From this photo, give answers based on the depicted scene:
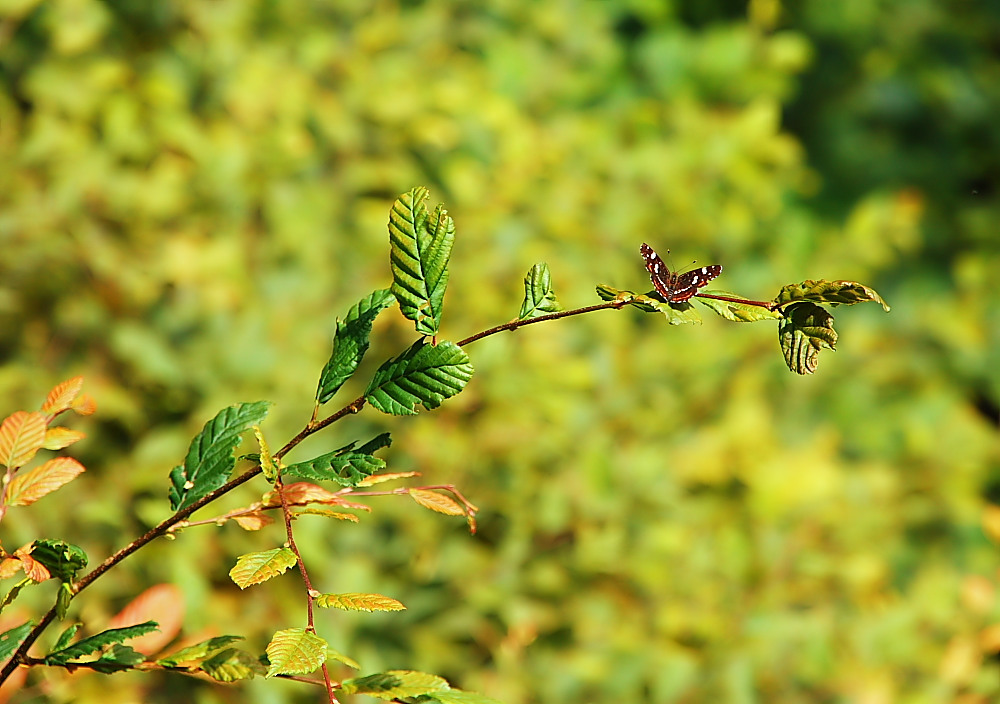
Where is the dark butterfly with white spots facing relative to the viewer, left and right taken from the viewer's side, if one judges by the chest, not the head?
facing away from the viewer

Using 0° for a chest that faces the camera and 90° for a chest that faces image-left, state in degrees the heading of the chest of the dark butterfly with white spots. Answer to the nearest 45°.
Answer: approximately 180°
